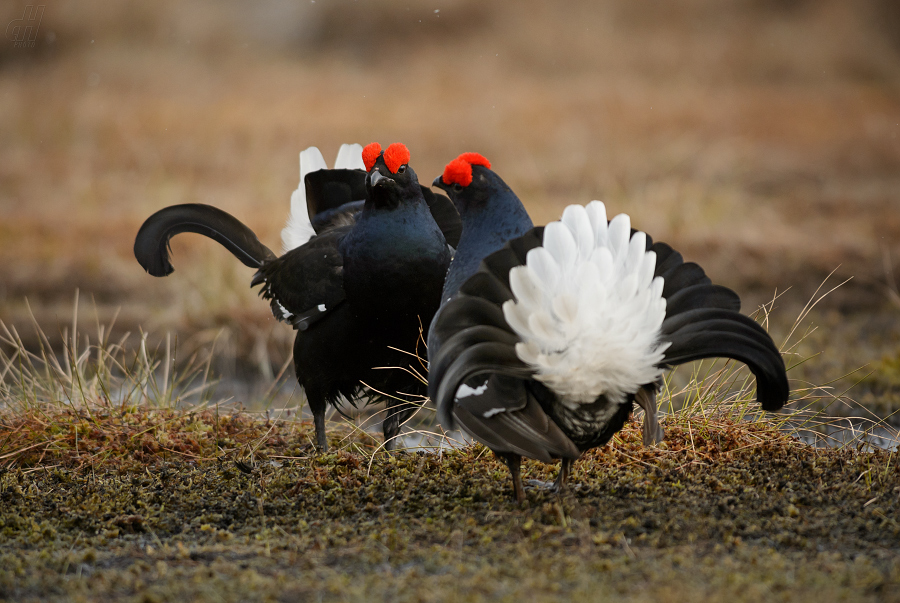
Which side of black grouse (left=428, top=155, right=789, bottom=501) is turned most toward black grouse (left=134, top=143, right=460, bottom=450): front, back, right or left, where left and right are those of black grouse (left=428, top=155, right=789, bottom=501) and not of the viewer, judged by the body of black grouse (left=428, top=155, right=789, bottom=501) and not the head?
front

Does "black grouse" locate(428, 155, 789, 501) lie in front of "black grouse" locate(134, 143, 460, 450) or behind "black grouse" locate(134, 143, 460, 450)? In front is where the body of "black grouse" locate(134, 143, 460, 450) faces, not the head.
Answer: in front

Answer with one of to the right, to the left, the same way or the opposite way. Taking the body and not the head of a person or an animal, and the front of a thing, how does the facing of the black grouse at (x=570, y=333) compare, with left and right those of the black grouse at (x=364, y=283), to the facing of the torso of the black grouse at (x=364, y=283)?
the opposite way

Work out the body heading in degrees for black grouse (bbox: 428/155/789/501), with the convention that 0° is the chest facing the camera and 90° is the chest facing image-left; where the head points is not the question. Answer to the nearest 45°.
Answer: approximately 135°

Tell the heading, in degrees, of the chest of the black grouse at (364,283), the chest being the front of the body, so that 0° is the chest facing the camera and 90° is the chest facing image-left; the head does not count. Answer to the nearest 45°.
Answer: approximately 315°
